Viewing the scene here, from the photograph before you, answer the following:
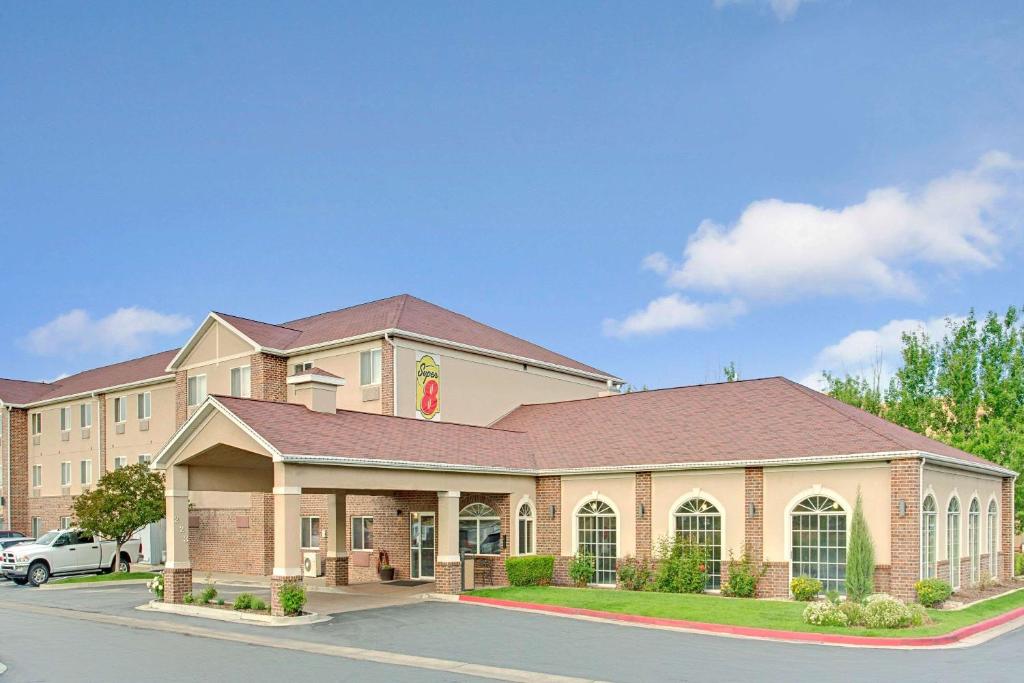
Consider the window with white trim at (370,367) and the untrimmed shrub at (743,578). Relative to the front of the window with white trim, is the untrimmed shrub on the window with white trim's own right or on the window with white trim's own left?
on the window with white trim's own left

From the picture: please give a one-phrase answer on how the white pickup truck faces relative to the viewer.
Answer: facing the viewer and to the left of the viewer

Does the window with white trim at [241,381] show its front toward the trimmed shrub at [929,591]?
no

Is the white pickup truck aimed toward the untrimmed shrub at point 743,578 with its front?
no

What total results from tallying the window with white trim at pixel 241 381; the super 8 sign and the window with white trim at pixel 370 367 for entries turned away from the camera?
0

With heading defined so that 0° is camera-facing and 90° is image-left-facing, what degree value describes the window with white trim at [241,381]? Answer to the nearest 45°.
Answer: approximately 45°

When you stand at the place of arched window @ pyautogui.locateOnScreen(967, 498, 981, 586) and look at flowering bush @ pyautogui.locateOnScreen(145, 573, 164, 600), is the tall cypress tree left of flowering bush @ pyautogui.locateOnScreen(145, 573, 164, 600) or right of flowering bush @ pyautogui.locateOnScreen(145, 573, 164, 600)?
left

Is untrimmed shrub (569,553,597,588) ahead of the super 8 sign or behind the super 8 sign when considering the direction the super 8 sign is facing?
ahead

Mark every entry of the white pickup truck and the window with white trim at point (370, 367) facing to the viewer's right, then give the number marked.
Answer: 0

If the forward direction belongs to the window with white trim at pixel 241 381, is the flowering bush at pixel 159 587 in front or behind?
in front

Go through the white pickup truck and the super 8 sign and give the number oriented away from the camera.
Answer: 0

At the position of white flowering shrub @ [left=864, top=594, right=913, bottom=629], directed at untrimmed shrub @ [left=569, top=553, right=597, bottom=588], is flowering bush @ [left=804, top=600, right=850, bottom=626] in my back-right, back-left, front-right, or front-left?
front-left

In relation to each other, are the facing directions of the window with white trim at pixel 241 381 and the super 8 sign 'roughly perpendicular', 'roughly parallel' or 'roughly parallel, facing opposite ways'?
roughly perpendicular

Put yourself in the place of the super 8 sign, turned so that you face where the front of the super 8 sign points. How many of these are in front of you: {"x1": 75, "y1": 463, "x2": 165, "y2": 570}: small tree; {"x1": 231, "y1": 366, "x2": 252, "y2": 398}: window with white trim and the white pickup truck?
0
